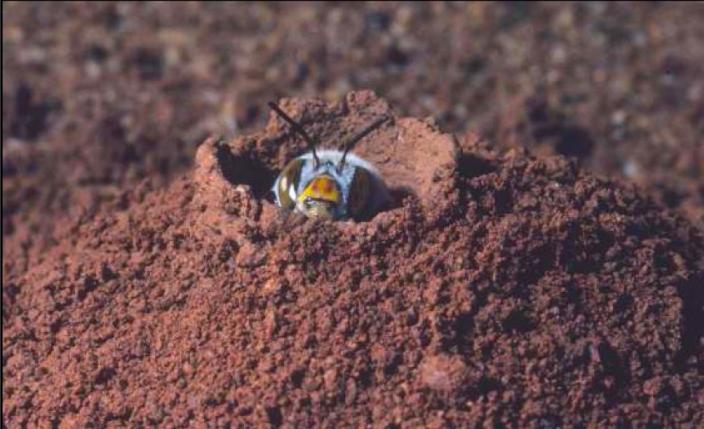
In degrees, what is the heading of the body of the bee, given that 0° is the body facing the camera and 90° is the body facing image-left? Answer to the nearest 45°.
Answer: approximately 0°
